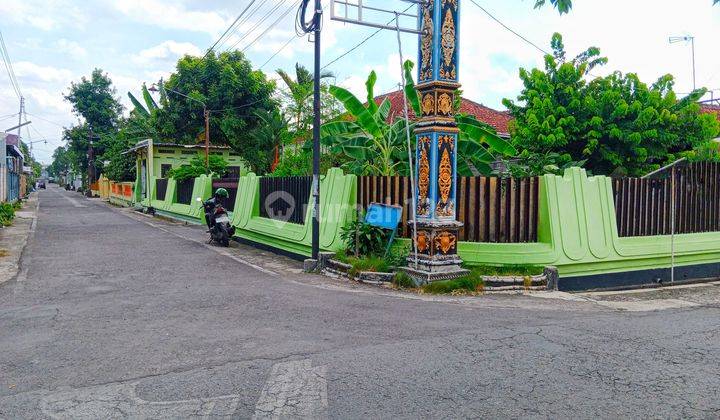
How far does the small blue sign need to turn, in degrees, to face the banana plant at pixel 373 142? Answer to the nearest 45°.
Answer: approximately 180°

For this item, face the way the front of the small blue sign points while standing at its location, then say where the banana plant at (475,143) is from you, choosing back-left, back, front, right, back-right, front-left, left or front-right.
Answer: back-left

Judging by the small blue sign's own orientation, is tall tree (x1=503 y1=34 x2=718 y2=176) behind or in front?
behind

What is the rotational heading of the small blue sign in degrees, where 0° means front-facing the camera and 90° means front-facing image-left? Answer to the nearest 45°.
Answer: approximately 0°
